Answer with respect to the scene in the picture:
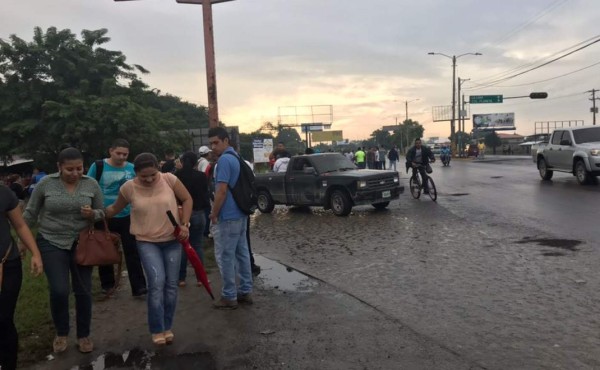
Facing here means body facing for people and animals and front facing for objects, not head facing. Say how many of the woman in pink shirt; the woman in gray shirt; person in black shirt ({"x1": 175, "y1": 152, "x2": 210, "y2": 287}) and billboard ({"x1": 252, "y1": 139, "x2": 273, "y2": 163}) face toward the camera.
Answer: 3

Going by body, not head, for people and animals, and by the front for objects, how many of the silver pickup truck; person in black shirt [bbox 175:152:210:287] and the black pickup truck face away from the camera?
1

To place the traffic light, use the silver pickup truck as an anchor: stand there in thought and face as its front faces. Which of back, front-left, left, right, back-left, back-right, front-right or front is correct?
back-left

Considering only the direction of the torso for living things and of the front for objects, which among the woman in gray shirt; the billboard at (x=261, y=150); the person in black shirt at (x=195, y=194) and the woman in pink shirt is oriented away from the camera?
the person in black shirt

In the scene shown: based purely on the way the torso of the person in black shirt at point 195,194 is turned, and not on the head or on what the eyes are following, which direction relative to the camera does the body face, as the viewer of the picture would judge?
away from the camera

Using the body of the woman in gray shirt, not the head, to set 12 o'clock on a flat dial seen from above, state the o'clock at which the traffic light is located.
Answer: The traffic light is roughly at 8 o'clock from the woman in gray shirt.

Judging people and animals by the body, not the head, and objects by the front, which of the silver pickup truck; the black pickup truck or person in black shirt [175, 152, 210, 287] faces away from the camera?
the person in black shirt

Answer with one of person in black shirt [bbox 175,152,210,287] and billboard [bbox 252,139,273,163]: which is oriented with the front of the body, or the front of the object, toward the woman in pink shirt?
the billboard
